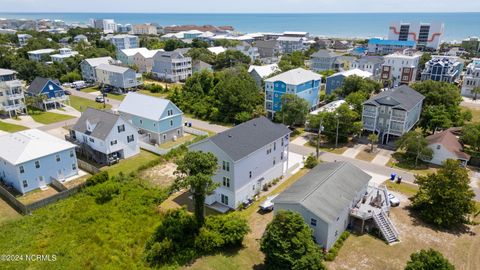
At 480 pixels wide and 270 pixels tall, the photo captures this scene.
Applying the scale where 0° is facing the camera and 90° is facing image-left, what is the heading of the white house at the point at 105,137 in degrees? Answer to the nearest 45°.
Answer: approximately 135°

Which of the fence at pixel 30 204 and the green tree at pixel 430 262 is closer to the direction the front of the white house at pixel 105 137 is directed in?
the fence

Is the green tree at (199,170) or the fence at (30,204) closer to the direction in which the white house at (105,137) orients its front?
the fence

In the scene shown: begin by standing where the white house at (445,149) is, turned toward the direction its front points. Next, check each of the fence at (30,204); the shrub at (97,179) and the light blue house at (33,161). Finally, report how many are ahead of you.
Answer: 3

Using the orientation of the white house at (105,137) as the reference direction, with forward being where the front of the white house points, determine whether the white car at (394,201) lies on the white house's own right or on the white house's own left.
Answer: on the white house's own left

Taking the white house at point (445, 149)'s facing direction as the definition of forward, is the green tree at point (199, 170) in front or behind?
in front

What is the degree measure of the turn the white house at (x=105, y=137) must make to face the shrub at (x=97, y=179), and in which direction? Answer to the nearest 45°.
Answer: approximately 45° to its left

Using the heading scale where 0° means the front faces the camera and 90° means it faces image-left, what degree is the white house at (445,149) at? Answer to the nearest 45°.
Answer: approximately 45°

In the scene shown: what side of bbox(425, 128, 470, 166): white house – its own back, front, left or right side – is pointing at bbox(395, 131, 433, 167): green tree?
front

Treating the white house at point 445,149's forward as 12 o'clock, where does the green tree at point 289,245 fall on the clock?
The green tree is roughly at 11 o'clock from the white house.

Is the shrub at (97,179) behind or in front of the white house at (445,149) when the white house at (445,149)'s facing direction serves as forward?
in front
